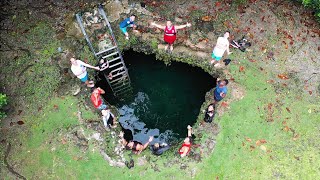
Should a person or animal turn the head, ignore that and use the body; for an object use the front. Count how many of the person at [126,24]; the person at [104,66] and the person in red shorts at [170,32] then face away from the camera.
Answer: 0

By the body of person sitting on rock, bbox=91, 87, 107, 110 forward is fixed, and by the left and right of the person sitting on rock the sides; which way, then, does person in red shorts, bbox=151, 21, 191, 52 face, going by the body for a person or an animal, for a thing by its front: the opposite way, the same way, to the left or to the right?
to the right

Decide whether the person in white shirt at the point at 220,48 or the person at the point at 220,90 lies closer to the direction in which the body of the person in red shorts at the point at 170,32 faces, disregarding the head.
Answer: the person

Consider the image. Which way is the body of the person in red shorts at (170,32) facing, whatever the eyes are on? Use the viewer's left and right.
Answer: facing the viewer

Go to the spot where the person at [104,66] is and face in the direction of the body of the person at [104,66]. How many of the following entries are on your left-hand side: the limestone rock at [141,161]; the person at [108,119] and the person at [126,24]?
1

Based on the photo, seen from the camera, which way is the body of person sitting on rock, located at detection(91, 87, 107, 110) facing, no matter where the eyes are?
to the viewer's right

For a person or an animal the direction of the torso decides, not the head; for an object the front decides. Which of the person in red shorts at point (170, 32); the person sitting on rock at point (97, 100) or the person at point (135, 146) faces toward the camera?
the person in red shorts

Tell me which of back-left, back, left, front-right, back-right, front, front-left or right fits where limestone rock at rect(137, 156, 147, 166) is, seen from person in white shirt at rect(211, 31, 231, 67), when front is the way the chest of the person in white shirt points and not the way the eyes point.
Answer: front
